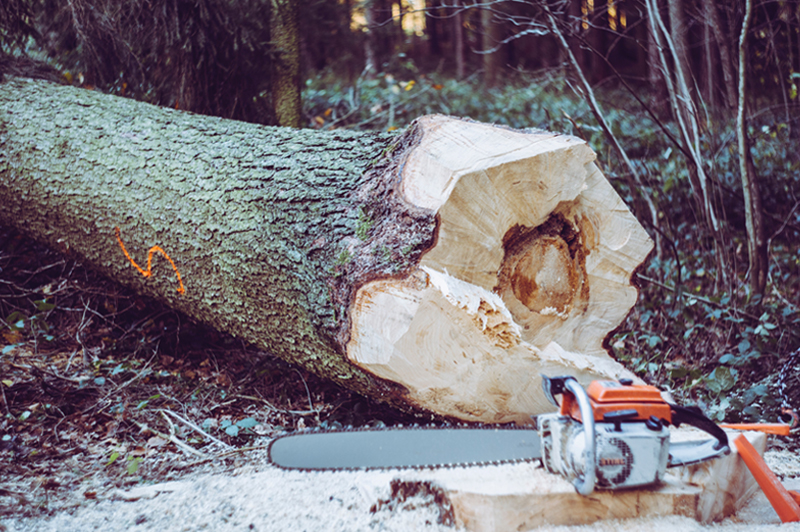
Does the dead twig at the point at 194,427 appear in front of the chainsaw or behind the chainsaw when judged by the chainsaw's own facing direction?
in front

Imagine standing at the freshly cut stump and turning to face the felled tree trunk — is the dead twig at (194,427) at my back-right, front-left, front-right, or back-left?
front-left

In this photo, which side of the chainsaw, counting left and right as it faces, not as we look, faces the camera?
left

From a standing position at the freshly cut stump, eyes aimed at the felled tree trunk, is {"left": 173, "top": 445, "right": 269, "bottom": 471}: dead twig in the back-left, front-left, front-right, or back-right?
front-left
